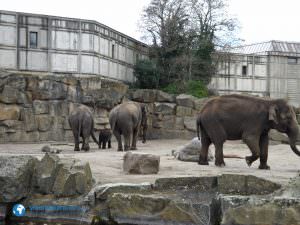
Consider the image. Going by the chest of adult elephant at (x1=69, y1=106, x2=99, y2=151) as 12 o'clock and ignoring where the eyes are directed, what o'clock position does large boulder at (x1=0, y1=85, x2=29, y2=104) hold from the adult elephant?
The large boulder is roughly at 11 o'clock from the adult elephant.

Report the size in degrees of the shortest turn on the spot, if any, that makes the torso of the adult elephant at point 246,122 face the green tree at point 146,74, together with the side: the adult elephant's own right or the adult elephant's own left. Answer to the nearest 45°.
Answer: approximately 90° to the adult elephant's own left

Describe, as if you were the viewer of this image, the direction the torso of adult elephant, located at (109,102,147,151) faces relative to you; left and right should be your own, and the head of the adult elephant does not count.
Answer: facing away from the viewer and to the right of the viewer

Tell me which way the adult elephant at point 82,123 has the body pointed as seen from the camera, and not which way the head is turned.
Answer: away from the camera

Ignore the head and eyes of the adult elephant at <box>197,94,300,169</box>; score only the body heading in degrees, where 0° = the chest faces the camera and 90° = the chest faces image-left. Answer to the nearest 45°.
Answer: approximately 270°

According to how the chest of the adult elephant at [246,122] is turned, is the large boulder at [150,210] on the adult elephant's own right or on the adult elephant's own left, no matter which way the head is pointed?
on the adult elephant's own right

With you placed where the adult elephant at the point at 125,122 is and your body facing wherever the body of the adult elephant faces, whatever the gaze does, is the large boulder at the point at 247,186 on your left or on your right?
on your right

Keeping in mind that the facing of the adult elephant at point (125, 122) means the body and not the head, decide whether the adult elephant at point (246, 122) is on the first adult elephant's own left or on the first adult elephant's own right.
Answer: on the first adult elephant's own right

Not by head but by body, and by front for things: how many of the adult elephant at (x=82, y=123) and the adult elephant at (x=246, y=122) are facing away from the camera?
1

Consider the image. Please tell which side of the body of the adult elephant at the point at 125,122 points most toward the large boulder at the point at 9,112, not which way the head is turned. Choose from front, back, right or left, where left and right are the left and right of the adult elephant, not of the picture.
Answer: left
